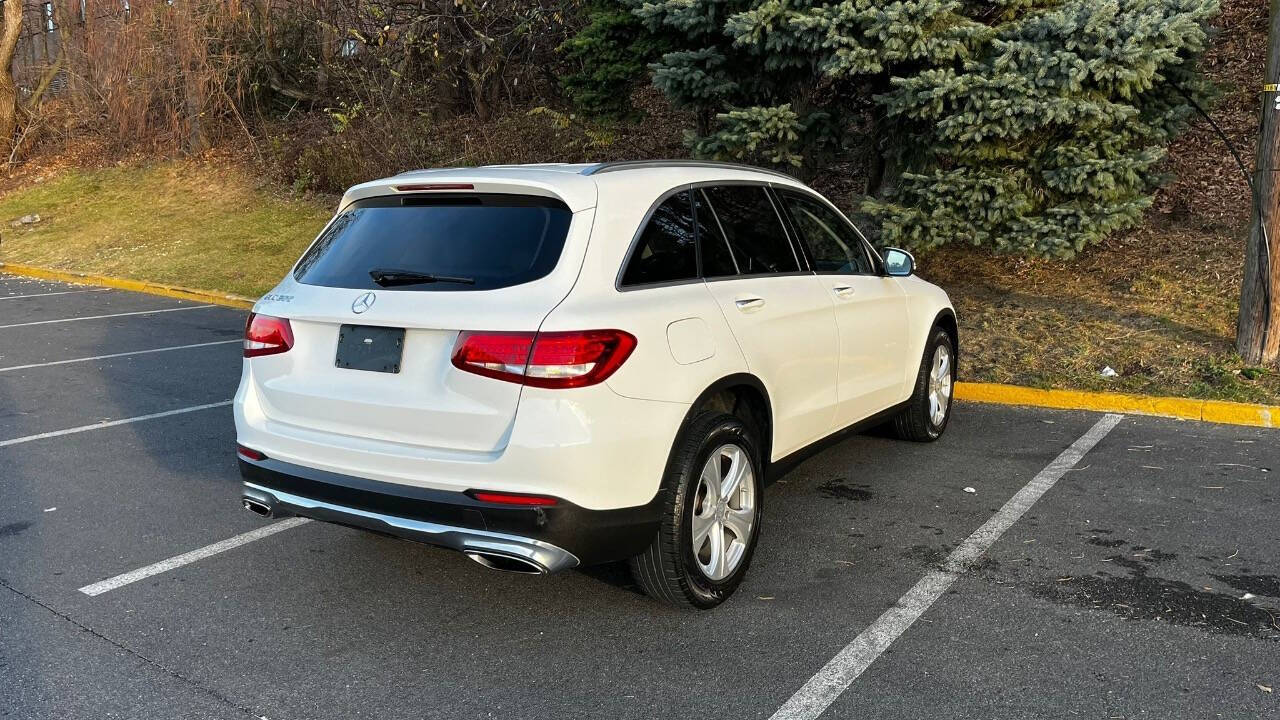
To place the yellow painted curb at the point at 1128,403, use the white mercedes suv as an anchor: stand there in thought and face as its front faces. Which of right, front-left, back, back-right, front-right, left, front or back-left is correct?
front

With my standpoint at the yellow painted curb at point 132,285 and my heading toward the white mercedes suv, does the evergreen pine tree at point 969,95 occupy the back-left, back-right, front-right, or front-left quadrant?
front-left

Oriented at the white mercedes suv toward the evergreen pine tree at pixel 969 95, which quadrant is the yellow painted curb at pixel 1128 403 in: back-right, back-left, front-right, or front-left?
front-right

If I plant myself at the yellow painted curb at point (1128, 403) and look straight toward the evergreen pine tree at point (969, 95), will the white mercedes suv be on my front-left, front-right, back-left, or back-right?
back-left

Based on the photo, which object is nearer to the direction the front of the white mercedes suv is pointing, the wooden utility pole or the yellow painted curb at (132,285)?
the wooden utility pole

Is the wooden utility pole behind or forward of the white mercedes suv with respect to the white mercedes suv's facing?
forward

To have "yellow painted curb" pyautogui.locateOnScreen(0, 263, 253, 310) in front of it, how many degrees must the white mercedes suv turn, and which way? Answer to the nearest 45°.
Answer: approximately 90° to its left

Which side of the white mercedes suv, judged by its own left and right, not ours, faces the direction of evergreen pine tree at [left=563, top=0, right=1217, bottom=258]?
front

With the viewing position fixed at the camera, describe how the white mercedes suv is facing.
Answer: facing away from the viewer and to the right of the viewer
